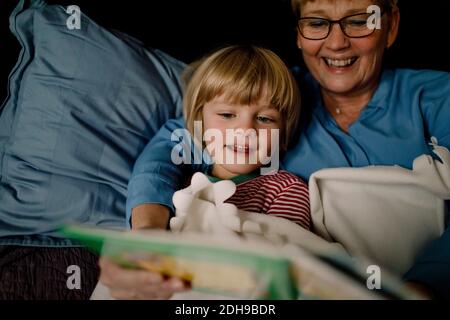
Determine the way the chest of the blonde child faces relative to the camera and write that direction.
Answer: toward the camera

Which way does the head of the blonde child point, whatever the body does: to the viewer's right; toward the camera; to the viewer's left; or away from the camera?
toward the camera
